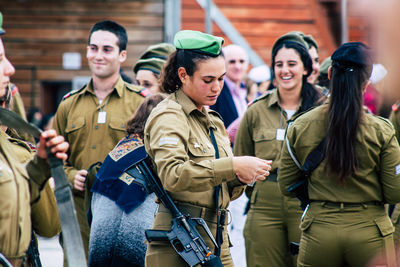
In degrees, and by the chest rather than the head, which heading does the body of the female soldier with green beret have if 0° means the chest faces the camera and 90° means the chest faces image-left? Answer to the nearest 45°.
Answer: approximately 315°

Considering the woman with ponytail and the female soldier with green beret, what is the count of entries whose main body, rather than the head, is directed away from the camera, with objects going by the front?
1

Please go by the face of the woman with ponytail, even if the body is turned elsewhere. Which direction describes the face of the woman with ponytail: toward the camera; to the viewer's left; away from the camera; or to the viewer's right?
away from the camera

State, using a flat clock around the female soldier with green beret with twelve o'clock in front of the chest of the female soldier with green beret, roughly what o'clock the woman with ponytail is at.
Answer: The woman with ponytail is roughly at 10 o'clock from the female soldier with green beret.

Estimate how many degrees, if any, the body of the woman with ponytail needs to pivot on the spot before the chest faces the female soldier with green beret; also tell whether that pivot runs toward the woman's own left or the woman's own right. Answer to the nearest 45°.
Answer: approximately 135° to the woman's own left

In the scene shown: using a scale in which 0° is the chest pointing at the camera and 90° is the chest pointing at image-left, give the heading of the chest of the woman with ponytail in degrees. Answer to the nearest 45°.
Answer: approximately 180°

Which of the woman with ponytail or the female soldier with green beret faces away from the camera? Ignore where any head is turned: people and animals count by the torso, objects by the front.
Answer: the woman with ponytail
